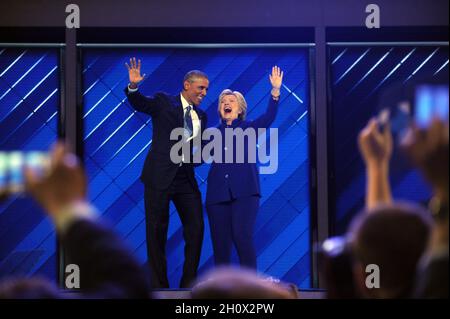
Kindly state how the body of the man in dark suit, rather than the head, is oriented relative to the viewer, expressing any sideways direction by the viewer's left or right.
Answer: facing the viewer and to the right of the viewer

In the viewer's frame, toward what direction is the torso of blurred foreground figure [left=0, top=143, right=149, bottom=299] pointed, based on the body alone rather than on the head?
away from the camera

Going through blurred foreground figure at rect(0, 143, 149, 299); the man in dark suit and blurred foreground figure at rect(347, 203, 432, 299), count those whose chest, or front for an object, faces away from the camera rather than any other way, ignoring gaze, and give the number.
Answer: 2

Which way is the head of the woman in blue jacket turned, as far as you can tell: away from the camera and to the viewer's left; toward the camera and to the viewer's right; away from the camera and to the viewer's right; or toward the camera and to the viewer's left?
toward the camera and to the viewer's left

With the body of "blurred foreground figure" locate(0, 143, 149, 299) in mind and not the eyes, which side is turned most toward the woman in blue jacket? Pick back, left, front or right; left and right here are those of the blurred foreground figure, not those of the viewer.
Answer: front

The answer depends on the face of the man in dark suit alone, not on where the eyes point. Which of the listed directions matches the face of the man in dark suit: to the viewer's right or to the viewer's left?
to the viewer's right

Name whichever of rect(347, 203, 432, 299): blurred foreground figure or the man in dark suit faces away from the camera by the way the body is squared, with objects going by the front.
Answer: the blurred foreground figure

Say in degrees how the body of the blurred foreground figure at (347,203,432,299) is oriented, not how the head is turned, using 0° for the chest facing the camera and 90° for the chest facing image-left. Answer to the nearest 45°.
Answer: approximately 180°
